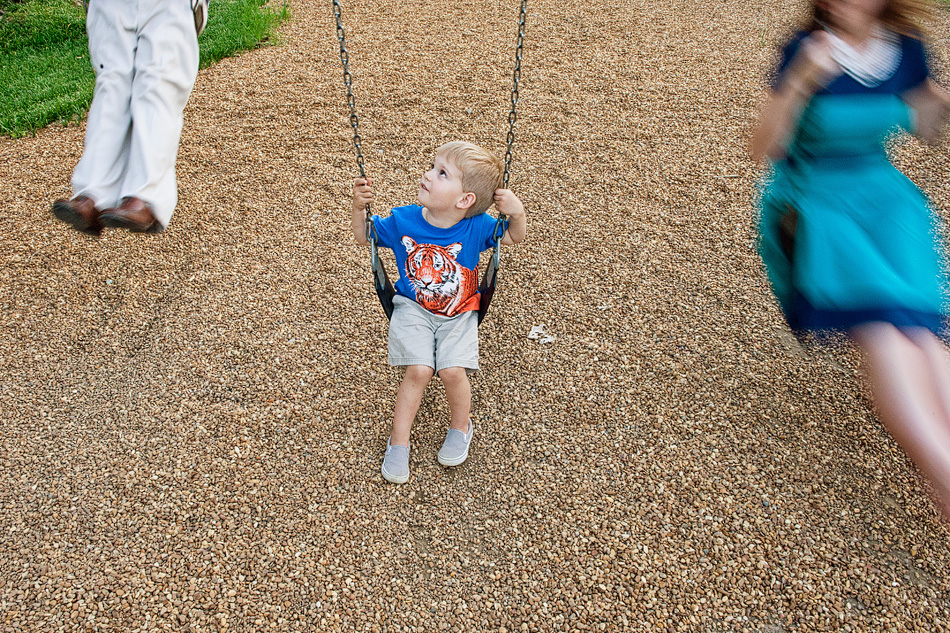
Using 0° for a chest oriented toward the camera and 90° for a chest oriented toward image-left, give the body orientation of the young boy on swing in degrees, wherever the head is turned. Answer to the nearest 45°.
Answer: approximately 0°

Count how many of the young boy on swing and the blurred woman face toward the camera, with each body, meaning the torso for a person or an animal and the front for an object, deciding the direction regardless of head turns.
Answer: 2

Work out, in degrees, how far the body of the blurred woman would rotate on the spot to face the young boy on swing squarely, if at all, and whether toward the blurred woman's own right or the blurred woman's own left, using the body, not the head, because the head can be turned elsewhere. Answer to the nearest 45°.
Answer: approximately 45° to the blurred woman's own right

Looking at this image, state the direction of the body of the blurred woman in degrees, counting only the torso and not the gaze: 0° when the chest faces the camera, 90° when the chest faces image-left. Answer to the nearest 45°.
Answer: approximately 0°

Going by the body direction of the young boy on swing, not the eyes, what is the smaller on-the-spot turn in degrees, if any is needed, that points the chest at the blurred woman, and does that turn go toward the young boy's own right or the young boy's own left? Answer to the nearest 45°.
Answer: approximately 90° to the young boy's own left
